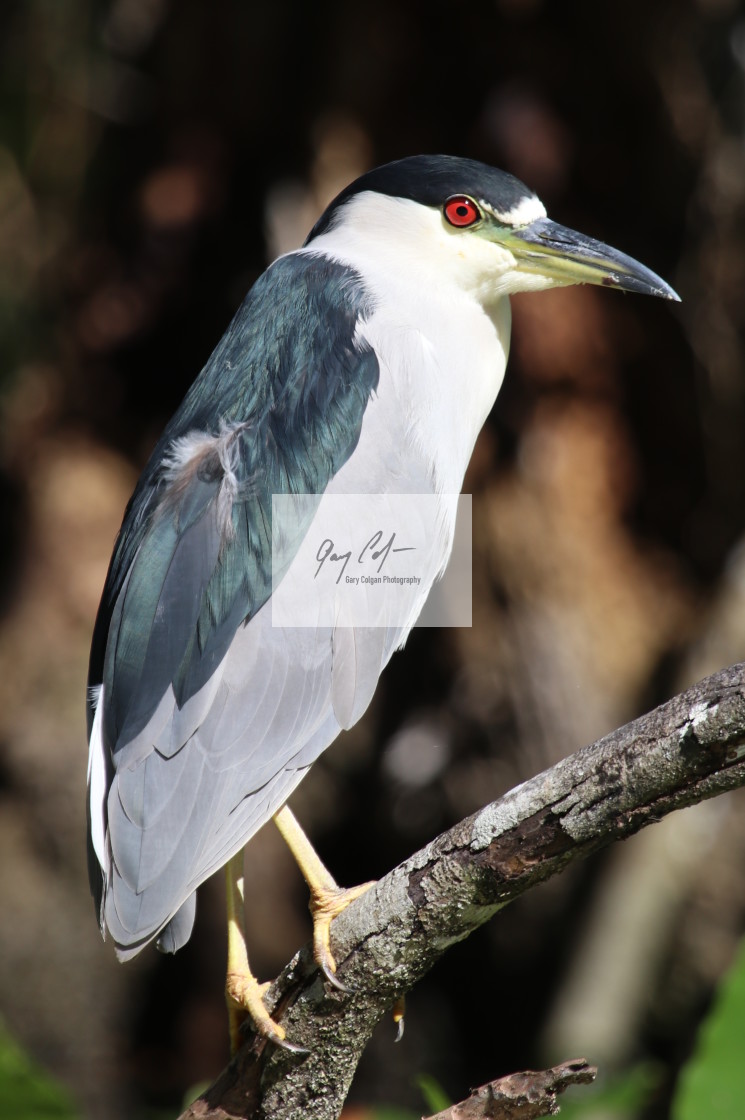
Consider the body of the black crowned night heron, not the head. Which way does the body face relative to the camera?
to the viewer's right
